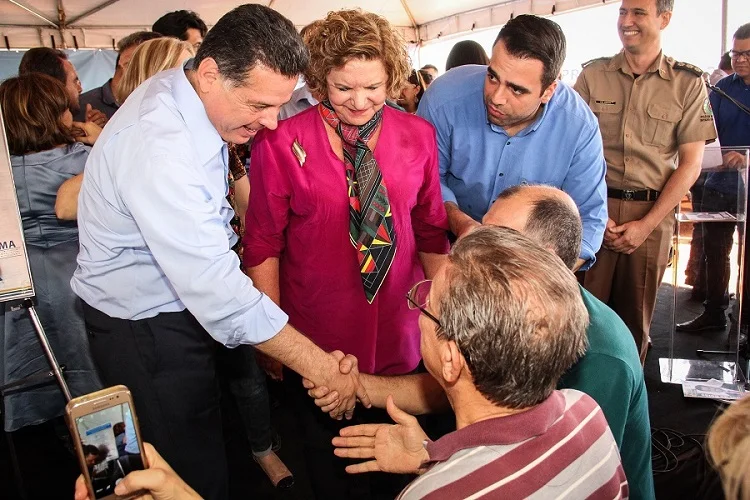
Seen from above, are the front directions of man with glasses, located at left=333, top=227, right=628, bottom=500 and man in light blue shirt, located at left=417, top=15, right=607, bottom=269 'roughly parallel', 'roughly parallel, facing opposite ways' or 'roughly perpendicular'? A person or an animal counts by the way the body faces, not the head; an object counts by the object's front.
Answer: roughly perpendicular

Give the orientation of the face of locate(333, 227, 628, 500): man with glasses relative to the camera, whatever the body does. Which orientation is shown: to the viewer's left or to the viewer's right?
to the viewer's left

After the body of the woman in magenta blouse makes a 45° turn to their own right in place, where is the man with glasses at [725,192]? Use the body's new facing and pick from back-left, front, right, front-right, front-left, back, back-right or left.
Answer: back

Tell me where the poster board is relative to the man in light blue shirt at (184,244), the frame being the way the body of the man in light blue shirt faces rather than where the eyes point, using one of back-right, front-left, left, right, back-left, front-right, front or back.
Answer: back-right

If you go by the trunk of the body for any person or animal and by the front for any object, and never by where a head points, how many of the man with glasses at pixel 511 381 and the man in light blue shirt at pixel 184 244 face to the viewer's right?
1

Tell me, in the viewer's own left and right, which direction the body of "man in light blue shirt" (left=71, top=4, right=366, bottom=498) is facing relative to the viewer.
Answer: facing to the right of the viewer

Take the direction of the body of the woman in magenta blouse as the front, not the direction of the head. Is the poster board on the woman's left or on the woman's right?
on the woman's right

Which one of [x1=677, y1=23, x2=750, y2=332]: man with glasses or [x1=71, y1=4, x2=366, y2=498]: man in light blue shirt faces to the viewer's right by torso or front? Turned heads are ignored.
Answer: the man in light blue shirt

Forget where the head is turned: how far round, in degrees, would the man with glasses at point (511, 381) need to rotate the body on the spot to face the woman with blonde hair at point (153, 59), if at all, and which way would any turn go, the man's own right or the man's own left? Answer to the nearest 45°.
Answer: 0° — they already face them

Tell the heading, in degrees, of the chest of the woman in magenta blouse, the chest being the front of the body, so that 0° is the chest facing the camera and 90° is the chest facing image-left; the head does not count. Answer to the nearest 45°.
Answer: approximately 0°

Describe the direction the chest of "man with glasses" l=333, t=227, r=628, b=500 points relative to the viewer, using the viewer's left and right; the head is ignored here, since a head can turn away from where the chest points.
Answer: facing away from the viewer and to the left of the viewer

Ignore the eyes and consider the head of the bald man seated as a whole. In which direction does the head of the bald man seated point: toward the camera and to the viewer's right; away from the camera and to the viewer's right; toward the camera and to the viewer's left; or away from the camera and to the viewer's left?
away from the camera and to the viewer's left

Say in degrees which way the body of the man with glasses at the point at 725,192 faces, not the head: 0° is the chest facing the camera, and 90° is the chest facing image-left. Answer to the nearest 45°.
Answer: approximately 45°
